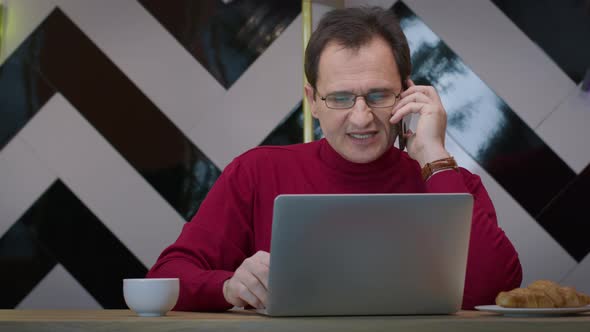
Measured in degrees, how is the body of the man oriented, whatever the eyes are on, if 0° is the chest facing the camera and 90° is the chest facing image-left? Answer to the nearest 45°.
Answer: approximately 0°

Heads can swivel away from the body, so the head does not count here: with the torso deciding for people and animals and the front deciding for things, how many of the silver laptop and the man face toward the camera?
1

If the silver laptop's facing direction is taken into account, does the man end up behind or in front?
in front

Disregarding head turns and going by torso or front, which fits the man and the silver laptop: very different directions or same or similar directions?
very different directions

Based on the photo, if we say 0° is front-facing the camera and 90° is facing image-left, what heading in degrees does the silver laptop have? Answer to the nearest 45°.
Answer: approximately 180°

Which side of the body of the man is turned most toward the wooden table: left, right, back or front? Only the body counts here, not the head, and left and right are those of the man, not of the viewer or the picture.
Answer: front

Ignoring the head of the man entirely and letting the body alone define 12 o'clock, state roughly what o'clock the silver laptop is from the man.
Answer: The silver laptop is roughly at 12 o'clock from the man.
